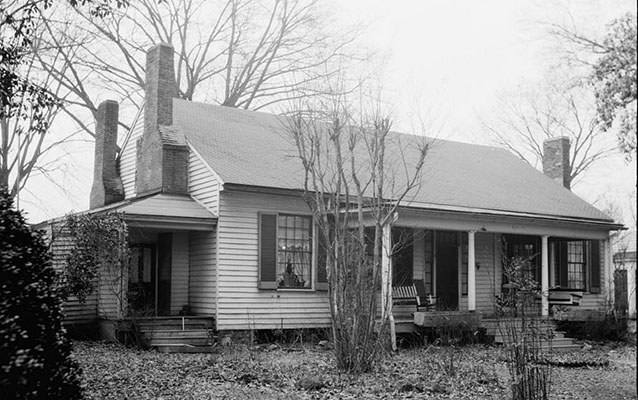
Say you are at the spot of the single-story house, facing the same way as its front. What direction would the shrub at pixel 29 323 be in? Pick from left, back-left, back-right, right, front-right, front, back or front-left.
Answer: front-right

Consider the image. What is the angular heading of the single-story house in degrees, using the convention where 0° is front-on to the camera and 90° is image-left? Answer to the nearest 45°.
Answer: approximately 315°
